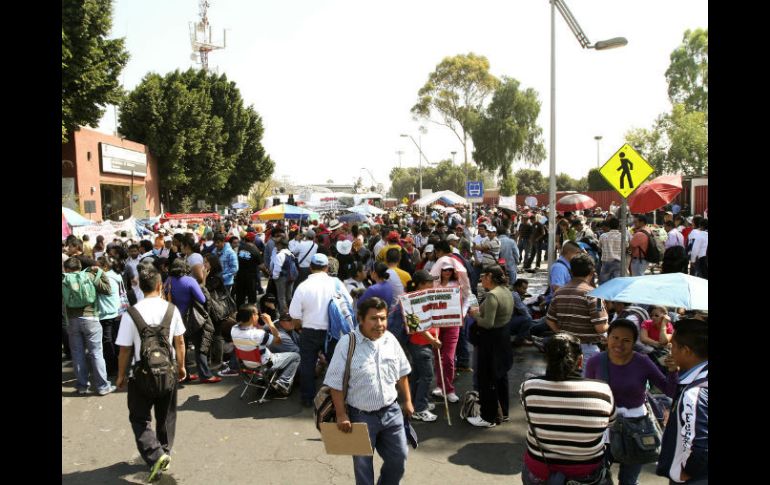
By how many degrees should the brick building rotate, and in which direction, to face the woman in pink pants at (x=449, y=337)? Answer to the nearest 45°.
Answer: approximately 45° to its right

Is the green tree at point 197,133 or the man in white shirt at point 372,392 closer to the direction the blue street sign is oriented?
the man in white shirt

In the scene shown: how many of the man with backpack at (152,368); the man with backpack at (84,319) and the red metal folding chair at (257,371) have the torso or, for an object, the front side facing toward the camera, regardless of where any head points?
0

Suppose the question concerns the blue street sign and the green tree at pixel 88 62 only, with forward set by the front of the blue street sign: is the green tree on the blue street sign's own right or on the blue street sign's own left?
on the blue street sign's own right

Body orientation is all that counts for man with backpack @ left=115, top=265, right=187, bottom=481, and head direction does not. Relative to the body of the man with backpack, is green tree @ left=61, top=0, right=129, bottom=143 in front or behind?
in front

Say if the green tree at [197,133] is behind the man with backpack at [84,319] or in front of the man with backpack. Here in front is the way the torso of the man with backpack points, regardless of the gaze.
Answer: in front

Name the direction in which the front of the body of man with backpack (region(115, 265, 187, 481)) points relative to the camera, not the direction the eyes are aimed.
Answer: away from the camera

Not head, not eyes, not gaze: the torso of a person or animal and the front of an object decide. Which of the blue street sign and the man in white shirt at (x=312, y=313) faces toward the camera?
the blue street sign

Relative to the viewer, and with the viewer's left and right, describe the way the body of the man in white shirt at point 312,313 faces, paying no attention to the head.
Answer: facing away from the viewer

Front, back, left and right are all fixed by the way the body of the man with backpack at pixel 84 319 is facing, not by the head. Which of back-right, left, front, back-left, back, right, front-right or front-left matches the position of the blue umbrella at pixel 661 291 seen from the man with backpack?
back-right

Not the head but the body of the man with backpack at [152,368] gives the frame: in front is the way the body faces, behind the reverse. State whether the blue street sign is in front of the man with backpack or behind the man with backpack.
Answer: in front

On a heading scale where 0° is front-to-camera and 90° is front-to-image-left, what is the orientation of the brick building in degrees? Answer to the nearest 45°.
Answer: approximately 315°

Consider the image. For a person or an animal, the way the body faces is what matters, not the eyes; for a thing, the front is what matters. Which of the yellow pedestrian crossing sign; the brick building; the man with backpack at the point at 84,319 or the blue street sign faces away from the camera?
the man with backpack

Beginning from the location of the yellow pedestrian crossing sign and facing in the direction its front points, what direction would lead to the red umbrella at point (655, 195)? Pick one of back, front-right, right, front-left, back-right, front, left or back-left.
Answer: back

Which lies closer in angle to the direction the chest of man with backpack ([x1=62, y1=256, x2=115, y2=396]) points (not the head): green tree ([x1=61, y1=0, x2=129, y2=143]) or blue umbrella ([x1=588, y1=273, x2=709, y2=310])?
the green tree

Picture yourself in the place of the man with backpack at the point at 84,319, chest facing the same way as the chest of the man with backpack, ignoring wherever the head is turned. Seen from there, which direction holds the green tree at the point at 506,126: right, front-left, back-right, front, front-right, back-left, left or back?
front-right

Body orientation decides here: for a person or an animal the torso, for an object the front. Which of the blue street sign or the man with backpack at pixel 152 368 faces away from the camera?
the man with backpack

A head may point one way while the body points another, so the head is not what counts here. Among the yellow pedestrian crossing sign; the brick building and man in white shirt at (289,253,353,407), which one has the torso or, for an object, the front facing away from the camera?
the man in white shirt

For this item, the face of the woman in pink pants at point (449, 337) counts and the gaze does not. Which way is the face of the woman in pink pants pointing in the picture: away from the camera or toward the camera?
toward the camera

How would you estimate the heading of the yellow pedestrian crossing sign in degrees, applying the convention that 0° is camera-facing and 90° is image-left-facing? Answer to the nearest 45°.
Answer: approximately 0°

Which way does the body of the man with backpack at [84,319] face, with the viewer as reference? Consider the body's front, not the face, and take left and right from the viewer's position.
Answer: facing away from the viewer

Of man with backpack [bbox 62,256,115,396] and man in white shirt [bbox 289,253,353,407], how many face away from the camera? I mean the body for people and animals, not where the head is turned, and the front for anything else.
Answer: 2

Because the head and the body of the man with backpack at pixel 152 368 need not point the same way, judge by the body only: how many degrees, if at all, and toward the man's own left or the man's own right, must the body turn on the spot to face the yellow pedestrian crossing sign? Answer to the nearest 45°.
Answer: approximately 90° to the man's own right
